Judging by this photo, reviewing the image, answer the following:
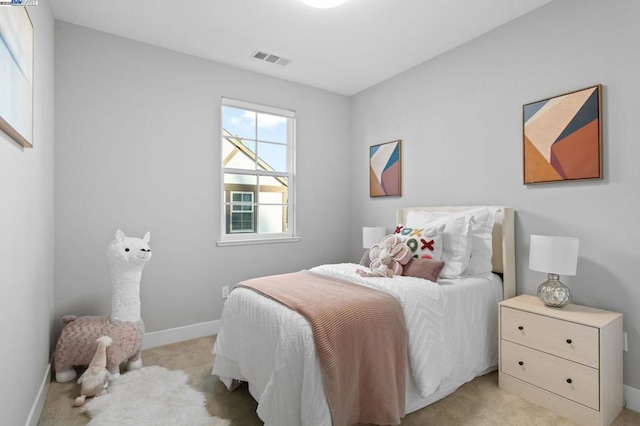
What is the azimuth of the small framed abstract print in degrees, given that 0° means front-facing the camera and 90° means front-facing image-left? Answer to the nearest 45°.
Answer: approximately 45°

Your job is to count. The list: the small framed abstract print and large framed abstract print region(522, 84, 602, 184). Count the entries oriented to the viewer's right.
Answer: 0

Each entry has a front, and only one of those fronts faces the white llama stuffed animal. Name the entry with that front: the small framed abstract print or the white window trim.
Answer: the small framed abstract print

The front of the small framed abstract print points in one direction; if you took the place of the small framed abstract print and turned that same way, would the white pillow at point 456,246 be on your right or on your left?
on your left

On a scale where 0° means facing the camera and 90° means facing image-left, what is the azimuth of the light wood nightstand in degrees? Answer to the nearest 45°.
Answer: approximately 45°

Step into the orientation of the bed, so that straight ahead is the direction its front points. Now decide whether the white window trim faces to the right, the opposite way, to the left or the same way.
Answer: to the left

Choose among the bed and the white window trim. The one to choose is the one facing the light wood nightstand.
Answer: the white window trim
